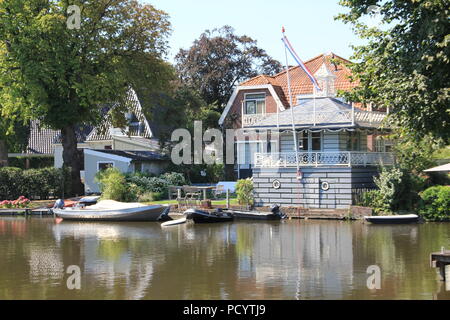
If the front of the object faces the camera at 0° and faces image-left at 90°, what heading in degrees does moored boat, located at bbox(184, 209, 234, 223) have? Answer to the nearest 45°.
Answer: approximately 90°

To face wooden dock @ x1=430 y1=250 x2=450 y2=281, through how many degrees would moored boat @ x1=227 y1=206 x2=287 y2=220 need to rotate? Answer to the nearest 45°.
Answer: approximately 90° to its left

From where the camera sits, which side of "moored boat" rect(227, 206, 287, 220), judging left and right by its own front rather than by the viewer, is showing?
left

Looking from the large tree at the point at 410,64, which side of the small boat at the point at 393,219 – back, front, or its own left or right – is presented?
right
